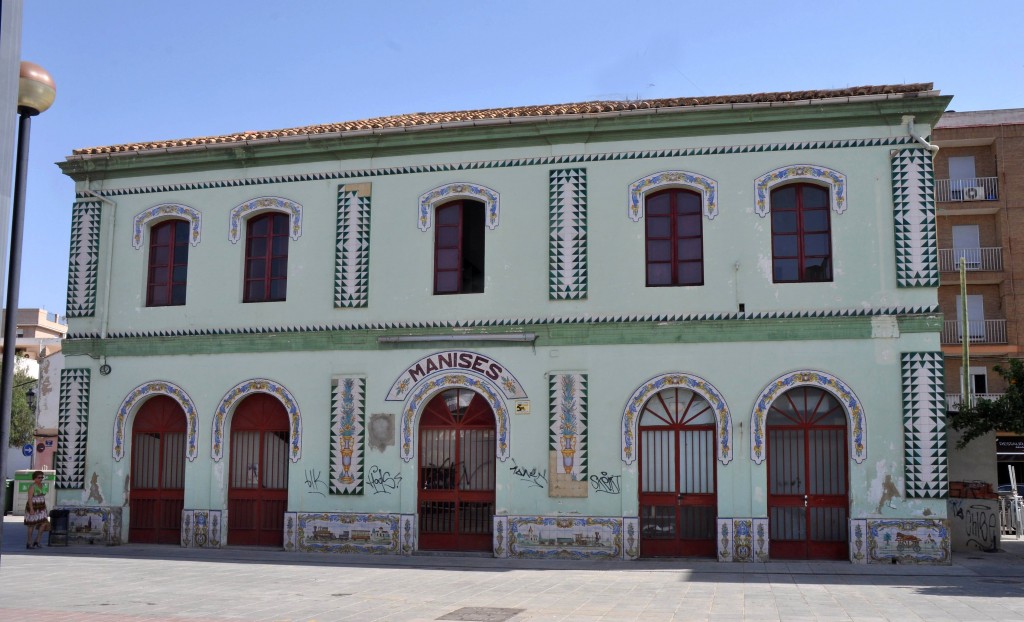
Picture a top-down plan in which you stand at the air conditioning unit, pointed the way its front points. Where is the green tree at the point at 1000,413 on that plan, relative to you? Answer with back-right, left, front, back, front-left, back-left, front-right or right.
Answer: front-left

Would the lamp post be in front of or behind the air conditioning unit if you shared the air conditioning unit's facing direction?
in front

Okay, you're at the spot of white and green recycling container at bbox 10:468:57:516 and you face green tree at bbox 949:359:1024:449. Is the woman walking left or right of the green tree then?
right

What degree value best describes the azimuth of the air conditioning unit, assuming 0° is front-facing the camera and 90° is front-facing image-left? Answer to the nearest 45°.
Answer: approximately 45°
